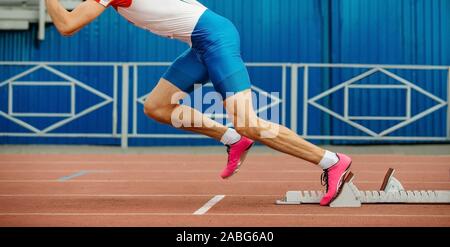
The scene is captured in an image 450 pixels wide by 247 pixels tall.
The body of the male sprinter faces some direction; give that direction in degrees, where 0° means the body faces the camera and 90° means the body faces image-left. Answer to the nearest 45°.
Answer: approximately 90°

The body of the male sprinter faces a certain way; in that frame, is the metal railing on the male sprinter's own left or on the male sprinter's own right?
on the male sprinter's own right
